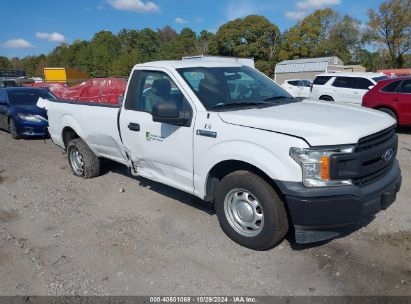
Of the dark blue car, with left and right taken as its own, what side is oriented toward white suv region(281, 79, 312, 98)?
left

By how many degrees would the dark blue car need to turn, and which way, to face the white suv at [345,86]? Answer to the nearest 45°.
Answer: approximately 45° to its left

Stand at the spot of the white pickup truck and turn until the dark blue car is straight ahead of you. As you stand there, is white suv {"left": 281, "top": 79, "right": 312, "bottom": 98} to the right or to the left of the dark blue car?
right

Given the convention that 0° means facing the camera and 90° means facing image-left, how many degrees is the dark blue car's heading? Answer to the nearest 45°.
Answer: approximately 315°

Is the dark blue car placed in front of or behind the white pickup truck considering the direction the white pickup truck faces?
behind

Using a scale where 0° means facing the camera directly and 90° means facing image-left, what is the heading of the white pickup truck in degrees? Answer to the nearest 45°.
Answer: approximately 315°

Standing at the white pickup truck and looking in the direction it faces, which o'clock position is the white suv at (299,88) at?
The white suv is roughly at 8 o'clock from the white pickup truck.

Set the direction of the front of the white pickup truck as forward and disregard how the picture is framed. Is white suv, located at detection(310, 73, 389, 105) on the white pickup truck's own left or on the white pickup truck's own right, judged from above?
on the white pickup truck's own left
